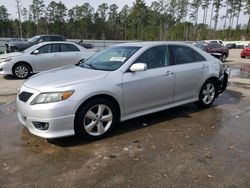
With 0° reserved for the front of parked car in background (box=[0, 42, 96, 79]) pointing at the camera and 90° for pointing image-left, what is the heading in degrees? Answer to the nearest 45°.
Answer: approximately 90°

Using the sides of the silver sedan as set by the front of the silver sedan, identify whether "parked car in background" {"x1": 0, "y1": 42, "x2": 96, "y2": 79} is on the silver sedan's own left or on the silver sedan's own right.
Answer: on the silver sedan's own right

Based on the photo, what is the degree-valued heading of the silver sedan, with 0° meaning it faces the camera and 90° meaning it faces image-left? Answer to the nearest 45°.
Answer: approximately 45°

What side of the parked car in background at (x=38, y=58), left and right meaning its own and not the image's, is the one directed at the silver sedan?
left
